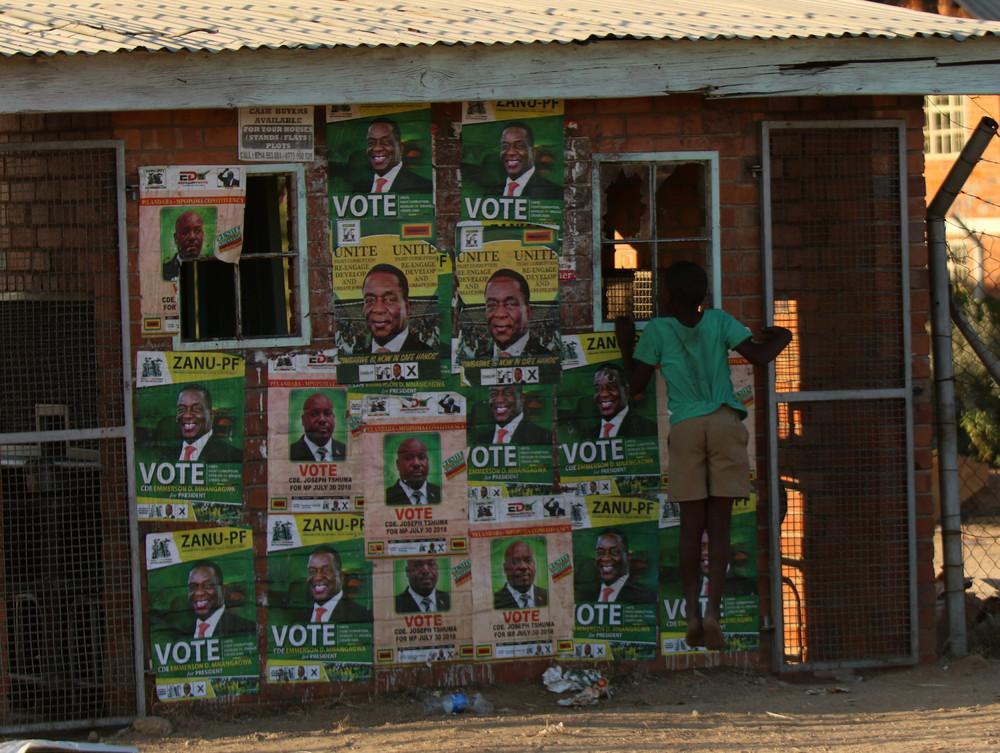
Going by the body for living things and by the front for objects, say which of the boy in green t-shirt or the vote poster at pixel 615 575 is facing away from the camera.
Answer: the boy in green t-shirt

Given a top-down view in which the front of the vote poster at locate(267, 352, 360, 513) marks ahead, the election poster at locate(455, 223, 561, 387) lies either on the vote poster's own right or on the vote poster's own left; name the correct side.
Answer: on the vote poster's own left

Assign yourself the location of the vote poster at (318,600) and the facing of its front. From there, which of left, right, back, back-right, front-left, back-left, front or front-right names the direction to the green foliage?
back-left

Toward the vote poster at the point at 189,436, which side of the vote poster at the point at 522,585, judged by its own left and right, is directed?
right

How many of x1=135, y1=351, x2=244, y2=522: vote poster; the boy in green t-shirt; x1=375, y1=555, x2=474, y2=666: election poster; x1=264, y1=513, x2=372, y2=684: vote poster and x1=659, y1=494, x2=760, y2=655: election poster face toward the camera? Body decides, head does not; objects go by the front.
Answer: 4

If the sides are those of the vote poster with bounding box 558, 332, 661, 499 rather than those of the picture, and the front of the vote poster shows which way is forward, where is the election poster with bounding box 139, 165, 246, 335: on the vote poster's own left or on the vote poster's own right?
on the vote poster's own right

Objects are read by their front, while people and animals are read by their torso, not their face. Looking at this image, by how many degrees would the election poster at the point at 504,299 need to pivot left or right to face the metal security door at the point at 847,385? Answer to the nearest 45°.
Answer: approximately 90° to its left

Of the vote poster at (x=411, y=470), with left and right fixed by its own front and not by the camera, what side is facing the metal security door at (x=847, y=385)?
left

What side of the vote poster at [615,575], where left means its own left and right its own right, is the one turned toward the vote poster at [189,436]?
right
